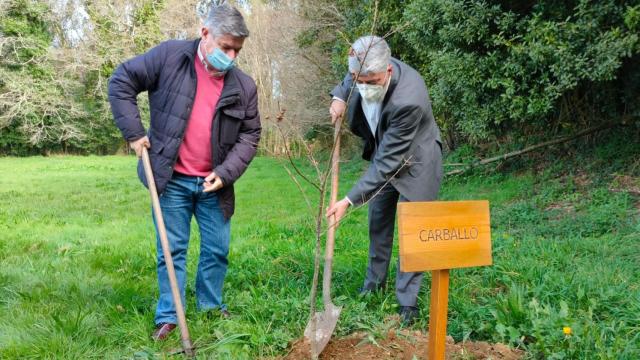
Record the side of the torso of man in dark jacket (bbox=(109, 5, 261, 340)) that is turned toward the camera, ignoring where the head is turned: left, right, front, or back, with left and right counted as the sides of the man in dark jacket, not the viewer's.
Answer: front

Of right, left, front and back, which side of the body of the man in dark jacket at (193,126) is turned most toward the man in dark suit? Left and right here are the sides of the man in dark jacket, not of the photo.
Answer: left

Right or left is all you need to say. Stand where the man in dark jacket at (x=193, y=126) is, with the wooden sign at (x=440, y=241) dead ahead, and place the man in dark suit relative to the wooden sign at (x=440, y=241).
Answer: left

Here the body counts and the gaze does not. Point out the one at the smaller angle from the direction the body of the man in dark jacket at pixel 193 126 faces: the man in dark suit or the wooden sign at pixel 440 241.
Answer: the wooden sign

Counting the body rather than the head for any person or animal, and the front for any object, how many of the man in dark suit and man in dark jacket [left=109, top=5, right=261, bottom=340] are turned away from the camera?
0

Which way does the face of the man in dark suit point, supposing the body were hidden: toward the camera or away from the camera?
toward the camera

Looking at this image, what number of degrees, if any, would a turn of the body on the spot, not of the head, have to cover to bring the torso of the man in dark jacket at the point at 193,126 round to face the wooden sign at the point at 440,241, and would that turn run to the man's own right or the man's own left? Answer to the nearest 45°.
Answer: approximately 45° to the man's own left

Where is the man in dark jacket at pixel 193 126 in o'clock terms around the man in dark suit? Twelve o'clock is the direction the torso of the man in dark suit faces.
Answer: The man in dark jacket is roughly at 1 o'clock from the man in dark suit.

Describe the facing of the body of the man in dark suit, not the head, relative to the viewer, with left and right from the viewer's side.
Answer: facing the viewer and to the left of the viewer

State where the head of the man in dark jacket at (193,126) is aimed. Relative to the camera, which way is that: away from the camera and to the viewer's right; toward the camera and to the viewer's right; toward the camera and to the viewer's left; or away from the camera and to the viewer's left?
toward the camera and to the viewer's right

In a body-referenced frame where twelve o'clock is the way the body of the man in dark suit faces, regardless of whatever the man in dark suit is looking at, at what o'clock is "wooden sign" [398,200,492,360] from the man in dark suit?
The wooden sign is roughly at 10 o'clock from the man in dark suit.

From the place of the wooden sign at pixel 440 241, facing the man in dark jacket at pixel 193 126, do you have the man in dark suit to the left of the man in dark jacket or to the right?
right
